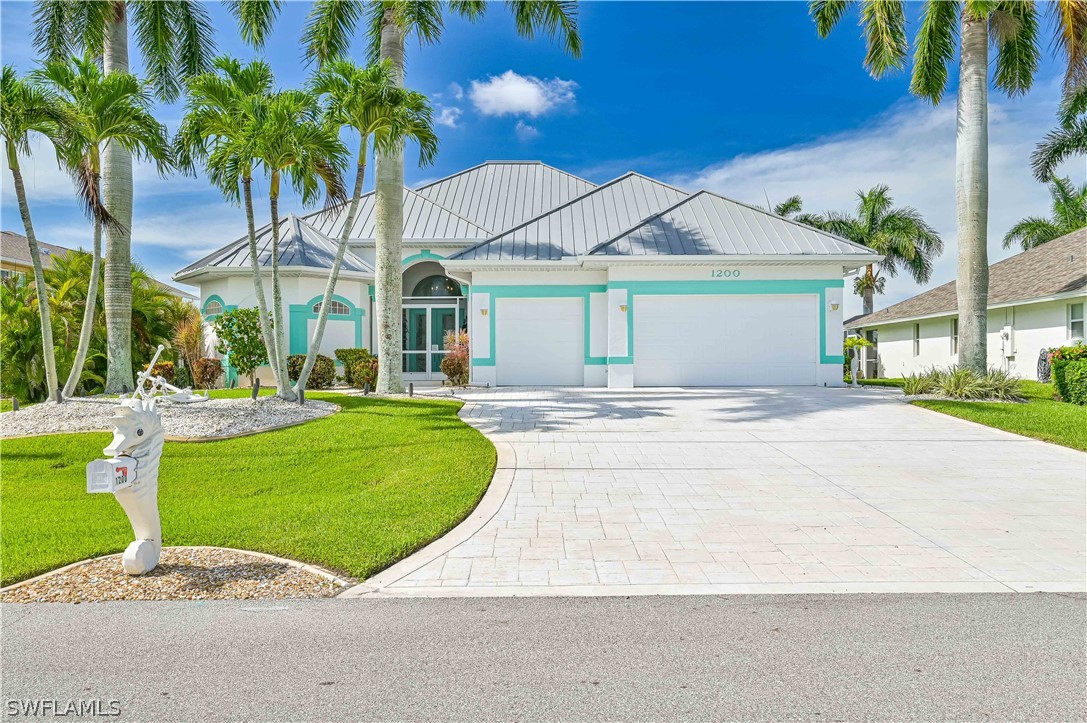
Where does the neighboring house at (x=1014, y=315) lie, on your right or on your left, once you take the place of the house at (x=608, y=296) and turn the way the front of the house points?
on your left

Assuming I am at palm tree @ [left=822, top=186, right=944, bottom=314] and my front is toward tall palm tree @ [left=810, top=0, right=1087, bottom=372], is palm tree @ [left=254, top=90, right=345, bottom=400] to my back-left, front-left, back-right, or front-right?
front-right

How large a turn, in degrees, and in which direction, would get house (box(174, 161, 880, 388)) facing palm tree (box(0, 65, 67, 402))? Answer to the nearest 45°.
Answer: approximately 45° to its right

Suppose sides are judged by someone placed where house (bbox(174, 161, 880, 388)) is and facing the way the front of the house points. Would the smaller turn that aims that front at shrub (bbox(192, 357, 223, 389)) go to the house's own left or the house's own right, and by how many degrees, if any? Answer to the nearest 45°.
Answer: approximately 90° to the house's own right

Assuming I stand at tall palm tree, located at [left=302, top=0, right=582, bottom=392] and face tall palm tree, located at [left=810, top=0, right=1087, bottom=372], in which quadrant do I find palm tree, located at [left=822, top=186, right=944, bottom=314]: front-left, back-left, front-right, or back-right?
front-left

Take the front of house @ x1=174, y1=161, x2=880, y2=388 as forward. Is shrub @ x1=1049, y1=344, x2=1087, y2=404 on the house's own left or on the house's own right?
on the house's own left

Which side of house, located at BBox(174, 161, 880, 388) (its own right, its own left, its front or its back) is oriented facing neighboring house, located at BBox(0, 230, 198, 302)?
right

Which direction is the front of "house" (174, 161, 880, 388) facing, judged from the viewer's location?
facing the viewer

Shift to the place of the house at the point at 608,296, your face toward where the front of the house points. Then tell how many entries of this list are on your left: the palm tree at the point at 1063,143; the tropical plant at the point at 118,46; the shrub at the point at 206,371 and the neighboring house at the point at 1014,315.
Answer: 2

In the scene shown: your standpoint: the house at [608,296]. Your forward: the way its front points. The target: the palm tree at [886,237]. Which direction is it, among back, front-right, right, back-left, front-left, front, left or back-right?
back-left

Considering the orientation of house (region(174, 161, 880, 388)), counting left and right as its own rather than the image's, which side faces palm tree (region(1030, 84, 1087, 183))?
left

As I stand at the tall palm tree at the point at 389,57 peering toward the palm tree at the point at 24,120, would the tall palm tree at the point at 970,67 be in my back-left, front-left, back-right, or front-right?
back-left

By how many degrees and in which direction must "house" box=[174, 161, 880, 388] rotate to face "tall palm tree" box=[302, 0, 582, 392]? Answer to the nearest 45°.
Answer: approximately 45° to its right

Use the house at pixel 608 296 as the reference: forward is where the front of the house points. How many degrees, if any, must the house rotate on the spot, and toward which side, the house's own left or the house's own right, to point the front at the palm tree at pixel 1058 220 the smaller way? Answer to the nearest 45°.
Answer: approximately 135° to the house's own left

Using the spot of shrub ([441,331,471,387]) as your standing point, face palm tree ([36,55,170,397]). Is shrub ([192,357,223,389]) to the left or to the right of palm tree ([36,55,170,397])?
right

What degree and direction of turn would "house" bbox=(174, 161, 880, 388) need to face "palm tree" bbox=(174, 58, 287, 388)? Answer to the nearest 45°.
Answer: approximately 45° to its right

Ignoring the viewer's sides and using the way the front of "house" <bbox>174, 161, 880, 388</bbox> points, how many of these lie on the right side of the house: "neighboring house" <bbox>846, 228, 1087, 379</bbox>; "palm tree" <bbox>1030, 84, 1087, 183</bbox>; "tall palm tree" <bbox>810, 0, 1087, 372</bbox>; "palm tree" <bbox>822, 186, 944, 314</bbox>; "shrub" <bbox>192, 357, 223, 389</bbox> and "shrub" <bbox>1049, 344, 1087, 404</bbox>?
1
